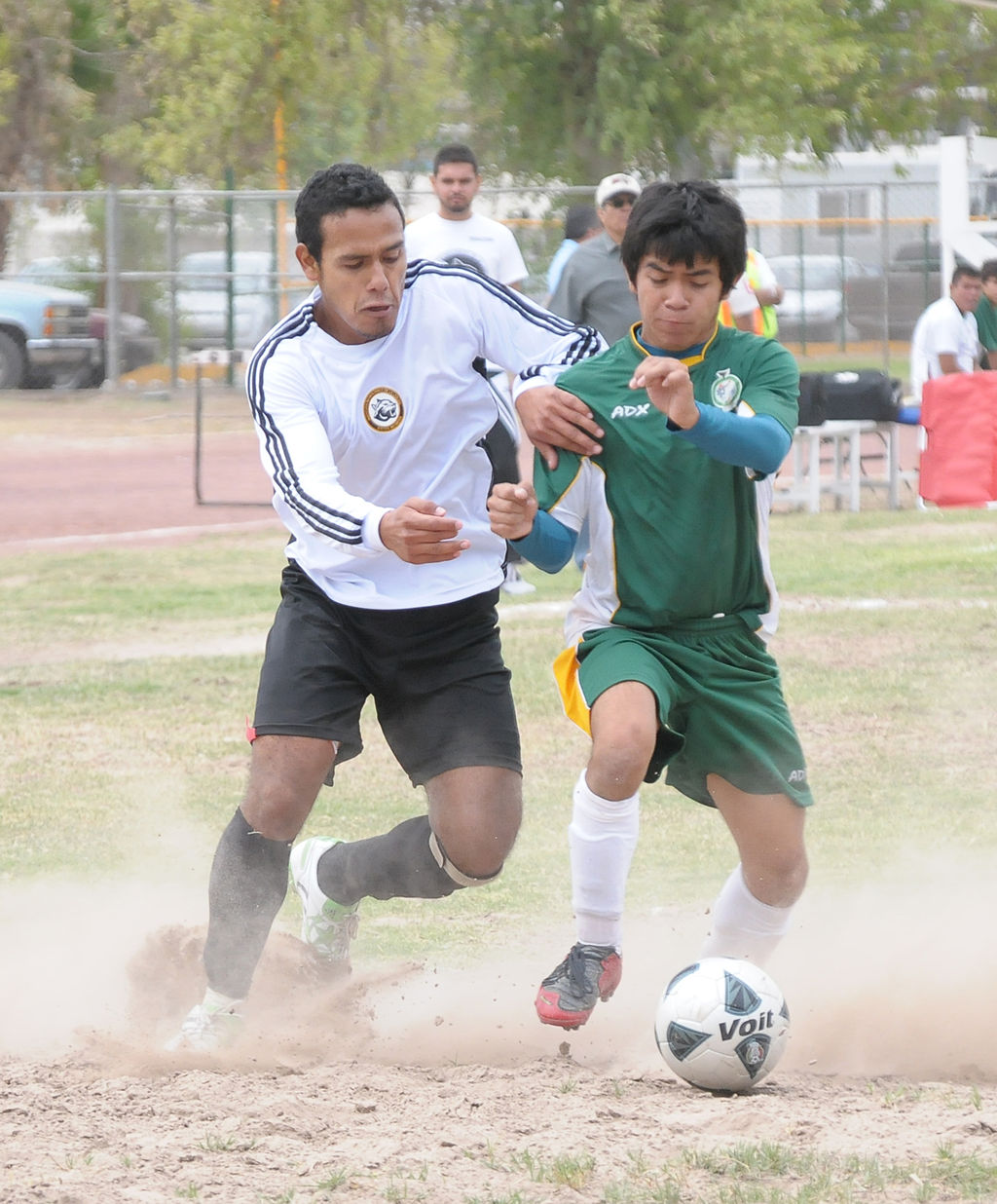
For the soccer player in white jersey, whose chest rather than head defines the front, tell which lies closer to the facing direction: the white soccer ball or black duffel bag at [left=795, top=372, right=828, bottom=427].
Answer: the white soccer ball

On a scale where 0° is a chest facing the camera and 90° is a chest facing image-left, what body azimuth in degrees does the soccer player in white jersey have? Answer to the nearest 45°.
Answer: approximately 0°

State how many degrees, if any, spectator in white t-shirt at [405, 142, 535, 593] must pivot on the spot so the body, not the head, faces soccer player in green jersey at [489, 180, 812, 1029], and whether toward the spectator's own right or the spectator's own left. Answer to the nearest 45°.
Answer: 0° — they already face them
